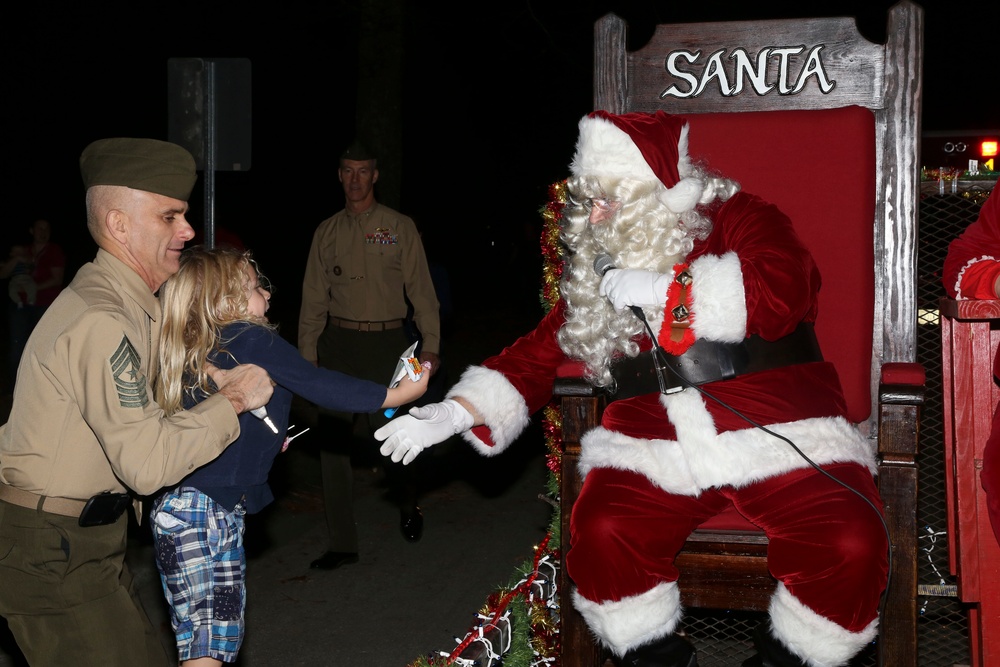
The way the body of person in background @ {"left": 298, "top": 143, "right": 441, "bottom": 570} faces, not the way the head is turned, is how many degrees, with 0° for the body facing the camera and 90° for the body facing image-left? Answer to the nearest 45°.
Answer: approximately 0°

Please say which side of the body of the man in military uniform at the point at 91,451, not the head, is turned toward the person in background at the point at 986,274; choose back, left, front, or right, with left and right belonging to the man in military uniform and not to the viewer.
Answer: front

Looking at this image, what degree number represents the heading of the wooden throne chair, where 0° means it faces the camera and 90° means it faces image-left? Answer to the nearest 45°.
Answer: approximately 0°

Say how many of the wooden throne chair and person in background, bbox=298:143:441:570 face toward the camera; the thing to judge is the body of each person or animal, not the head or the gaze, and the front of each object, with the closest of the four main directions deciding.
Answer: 2

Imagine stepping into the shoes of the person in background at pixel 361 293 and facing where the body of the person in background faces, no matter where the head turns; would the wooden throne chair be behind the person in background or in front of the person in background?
in front

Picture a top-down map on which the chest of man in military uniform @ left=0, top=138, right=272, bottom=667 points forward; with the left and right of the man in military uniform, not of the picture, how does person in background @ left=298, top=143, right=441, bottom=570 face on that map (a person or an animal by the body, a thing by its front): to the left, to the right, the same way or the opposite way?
to the right

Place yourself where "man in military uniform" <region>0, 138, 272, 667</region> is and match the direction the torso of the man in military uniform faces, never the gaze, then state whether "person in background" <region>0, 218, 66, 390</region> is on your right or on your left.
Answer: on your left

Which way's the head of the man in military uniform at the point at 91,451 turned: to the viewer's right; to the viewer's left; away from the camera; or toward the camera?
to the viewer's right

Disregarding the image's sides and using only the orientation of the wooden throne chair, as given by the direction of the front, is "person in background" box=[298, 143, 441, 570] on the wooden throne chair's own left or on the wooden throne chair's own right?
on the wooden throne chair's own right

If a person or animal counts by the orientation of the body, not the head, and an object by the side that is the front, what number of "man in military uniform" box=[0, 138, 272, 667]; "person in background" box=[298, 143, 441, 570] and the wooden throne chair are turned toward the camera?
2

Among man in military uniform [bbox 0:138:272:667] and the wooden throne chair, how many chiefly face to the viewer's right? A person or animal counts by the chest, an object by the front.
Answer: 1

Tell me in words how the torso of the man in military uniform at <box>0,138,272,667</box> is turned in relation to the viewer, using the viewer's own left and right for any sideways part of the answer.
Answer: facing to the right of the viewer

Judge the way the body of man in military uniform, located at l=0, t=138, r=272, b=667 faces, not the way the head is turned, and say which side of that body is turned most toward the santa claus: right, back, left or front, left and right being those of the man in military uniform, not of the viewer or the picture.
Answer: front
